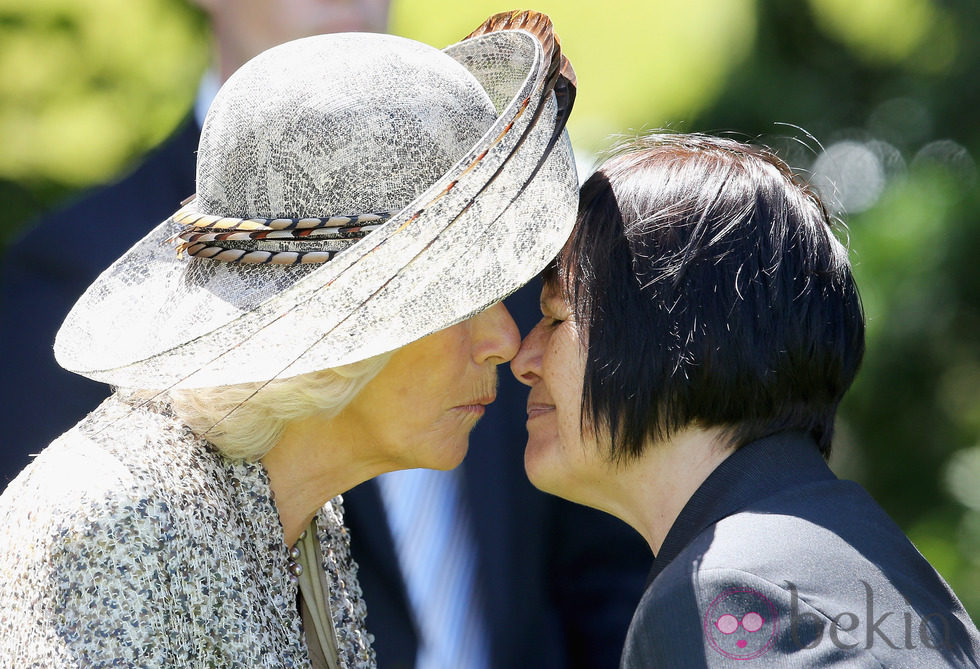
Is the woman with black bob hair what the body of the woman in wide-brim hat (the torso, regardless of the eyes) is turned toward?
yes

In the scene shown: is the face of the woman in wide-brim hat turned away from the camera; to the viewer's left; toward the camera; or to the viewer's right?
to the viewer's right

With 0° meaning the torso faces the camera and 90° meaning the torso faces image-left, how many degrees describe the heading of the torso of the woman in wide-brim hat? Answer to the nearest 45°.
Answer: approximately 270°

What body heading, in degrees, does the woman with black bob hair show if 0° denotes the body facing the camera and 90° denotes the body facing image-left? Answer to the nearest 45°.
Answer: approximately 90°

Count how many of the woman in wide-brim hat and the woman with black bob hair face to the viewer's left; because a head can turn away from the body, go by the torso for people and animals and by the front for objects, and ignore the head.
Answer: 1

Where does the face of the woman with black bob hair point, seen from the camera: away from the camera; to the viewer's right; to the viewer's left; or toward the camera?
to the viewer's left

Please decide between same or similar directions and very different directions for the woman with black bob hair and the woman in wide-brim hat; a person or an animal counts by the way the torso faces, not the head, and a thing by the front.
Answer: very different directions
